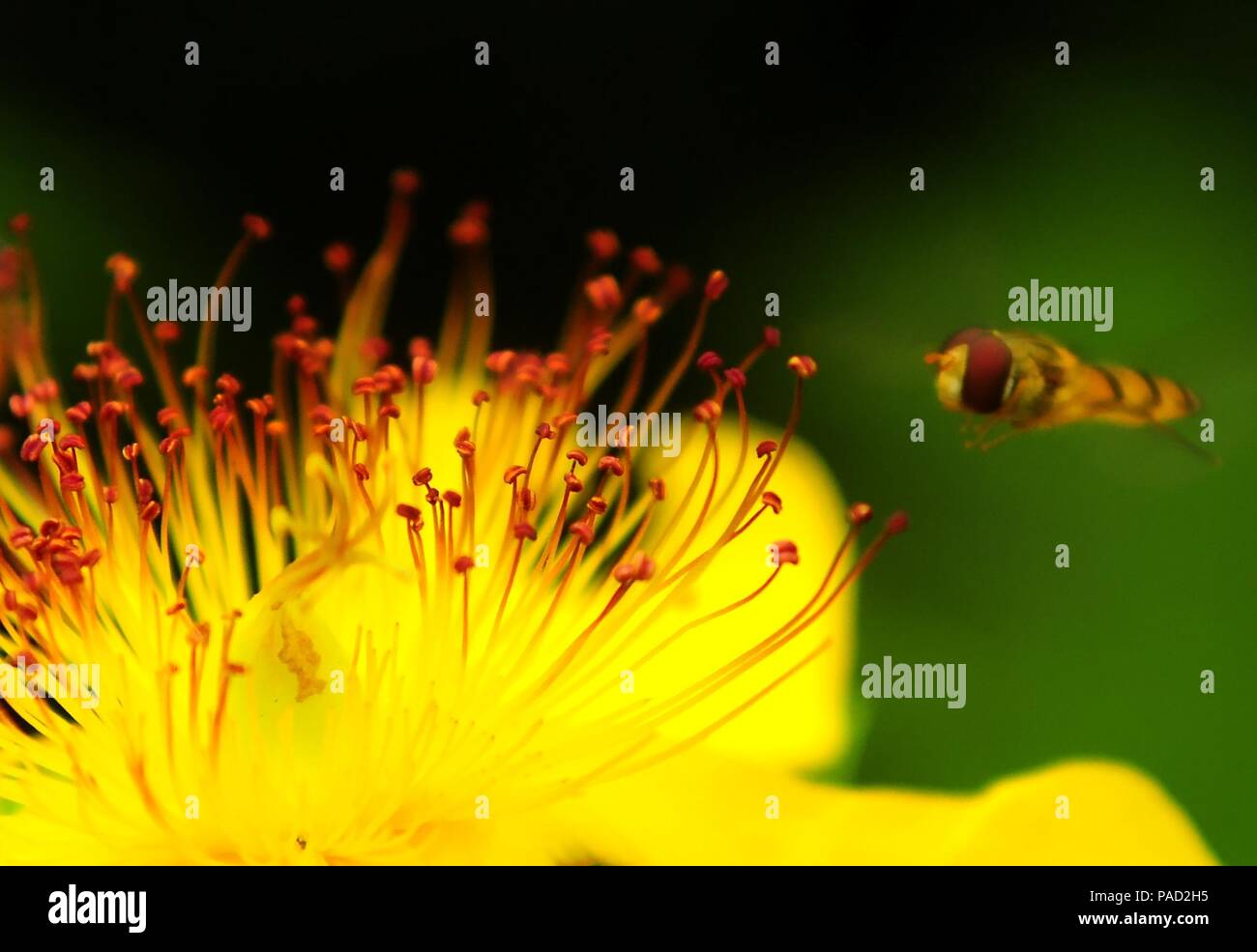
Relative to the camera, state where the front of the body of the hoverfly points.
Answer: to the viewer's left
